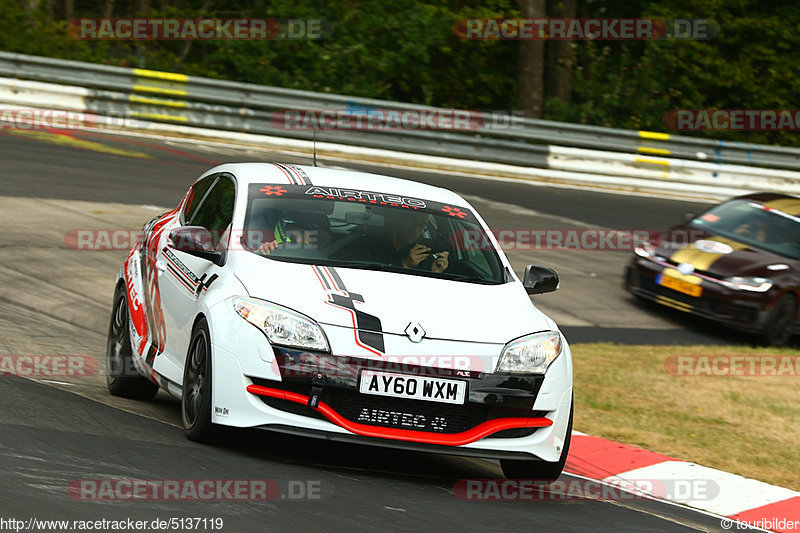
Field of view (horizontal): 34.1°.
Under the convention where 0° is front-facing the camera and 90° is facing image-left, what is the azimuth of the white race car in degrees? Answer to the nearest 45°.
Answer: approximately 315°

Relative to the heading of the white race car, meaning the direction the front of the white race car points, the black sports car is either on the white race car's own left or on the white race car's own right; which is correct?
on the white race car's own left

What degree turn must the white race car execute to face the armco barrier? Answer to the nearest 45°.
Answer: approximately 135° to its left

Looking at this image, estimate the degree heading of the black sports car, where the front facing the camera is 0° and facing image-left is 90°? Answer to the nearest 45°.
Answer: approximately 45°

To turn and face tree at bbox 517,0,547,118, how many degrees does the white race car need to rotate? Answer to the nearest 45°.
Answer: approximately 135° to its left

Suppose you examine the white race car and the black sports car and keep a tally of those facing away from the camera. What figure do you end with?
0

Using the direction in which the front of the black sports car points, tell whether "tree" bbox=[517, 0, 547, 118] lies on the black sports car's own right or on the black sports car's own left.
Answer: on the black sports car's own right

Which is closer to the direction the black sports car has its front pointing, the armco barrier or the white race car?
the white race car
